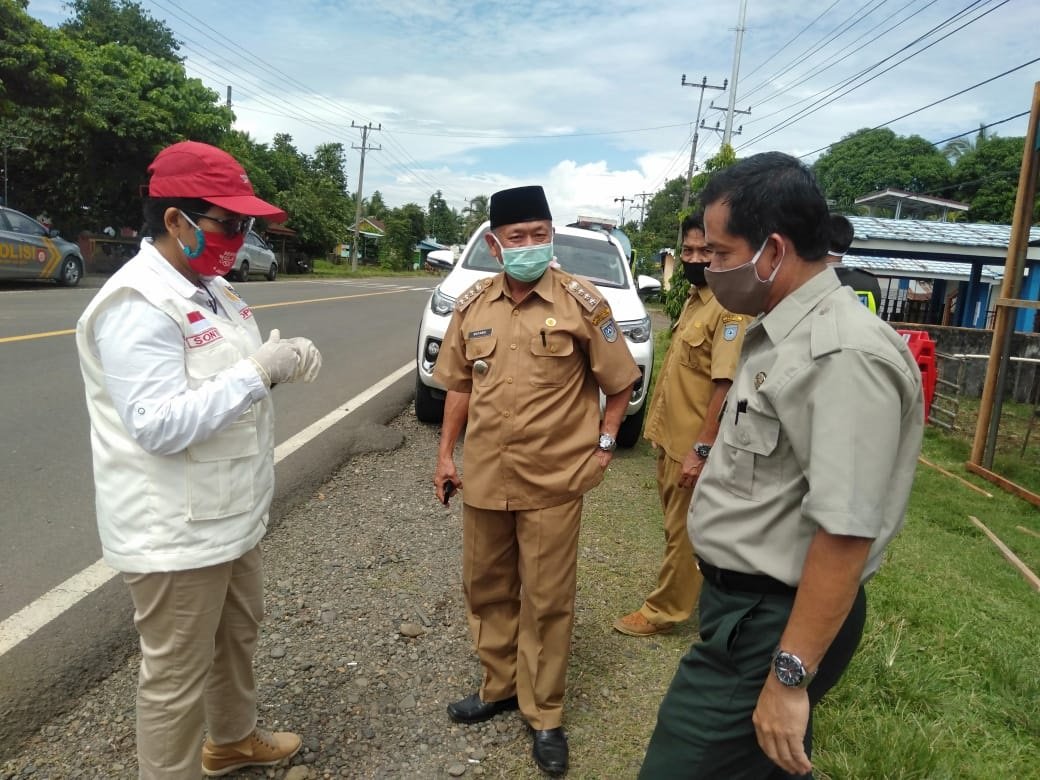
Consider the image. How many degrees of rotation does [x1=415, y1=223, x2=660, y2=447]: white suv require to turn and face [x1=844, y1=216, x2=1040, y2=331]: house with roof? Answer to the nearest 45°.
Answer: approximately 135° to its left

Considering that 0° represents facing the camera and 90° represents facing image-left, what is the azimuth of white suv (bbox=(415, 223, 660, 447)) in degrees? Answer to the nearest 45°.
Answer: approximately 0°

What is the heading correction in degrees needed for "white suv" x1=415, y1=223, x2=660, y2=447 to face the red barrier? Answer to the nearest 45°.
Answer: approximately 135° to its left

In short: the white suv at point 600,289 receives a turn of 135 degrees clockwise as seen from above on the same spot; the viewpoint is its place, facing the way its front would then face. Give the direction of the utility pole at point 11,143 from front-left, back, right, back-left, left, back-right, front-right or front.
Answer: front

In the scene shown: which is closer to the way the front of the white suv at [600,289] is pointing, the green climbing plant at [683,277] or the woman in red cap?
the woman in red cap

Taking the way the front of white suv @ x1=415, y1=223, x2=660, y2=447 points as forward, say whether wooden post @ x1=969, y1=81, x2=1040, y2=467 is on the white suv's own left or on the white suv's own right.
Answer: on the white suv's own left

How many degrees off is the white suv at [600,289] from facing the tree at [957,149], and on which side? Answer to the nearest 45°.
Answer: approximately 135° to its left
